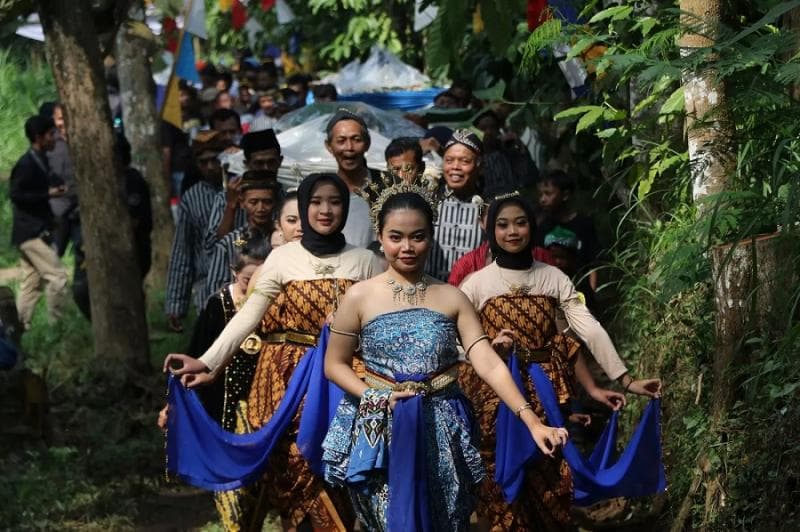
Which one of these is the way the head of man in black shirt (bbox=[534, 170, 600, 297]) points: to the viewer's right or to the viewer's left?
to the viewer's left

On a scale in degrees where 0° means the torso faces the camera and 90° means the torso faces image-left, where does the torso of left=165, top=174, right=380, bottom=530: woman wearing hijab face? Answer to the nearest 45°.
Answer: approximately 0°

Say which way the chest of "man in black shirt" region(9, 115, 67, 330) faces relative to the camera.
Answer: to the viewer's right

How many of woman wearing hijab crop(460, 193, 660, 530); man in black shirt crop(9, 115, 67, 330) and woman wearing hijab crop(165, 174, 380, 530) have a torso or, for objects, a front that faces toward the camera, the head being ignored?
2

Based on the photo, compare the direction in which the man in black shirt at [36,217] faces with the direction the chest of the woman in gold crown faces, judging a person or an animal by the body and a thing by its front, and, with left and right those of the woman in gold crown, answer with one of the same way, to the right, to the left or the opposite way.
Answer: to the left

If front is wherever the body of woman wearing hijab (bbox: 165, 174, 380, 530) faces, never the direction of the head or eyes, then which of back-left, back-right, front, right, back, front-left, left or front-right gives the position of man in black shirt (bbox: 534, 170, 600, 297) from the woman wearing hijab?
back-left
